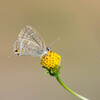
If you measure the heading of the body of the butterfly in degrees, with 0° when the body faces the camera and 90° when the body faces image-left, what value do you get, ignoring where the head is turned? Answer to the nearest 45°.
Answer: approximately 270°
